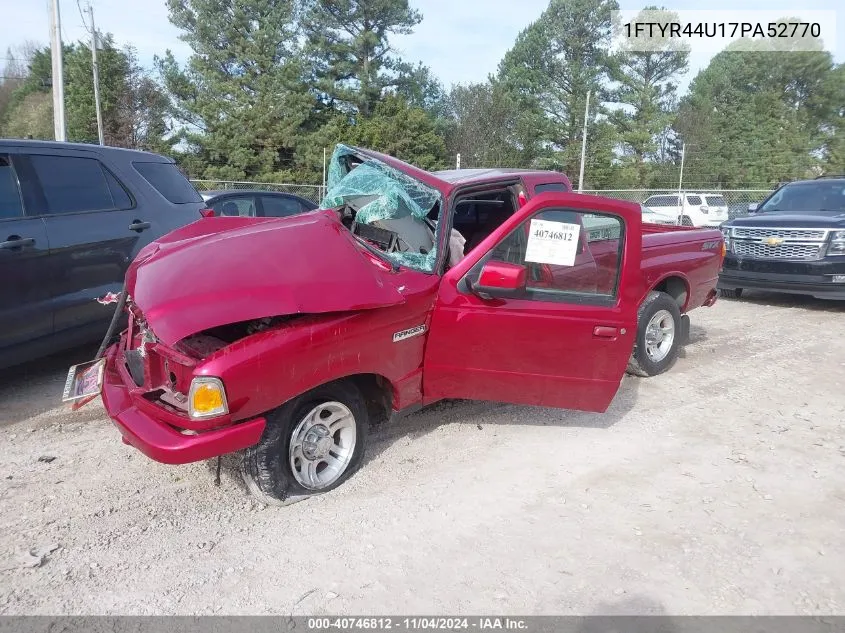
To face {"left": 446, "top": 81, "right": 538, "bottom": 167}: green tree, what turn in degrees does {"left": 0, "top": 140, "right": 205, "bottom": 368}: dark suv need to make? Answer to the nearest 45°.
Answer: approximately 180°

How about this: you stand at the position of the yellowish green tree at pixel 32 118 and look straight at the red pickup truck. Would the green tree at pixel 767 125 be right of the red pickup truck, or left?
left

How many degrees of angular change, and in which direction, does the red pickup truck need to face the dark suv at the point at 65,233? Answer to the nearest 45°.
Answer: approximately 90° to its right

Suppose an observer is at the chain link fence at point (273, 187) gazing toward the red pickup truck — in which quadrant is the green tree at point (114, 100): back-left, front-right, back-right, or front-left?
back-right

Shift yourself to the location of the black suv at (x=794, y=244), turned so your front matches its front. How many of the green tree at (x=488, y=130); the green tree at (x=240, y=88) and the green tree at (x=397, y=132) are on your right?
3

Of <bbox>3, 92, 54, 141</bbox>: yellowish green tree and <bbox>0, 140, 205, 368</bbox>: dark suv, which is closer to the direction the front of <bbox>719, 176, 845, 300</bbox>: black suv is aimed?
the dark suv

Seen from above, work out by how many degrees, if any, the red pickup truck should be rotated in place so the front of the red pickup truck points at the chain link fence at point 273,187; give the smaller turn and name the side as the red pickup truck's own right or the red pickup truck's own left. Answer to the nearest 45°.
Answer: approximately 135° to the red pickup truck's own right

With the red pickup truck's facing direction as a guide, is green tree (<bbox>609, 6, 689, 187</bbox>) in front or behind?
behind

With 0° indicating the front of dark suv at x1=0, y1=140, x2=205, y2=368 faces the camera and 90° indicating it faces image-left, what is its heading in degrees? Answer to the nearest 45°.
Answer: approximately 45°

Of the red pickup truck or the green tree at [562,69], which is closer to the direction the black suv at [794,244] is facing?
the red pickup truck

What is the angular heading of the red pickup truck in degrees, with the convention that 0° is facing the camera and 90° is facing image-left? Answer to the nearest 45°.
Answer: approximately 45°
